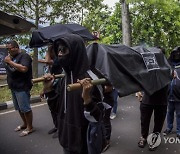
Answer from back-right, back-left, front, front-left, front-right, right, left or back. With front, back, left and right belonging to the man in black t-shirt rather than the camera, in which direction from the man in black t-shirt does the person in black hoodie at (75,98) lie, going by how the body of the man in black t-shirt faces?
front-left

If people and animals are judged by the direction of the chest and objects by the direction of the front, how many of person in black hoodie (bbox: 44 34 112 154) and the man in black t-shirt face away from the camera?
0

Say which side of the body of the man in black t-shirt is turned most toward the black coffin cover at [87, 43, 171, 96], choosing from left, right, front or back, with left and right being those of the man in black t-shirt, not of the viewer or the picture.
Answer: left

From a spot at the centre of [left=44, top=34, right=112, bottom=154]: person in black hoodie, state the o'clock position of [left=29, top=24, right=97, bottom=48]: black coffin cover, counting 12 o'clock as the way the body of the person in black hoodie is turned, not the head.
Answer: The black coffin cover is roughly at 4 o'clock from the person in black hoodie.

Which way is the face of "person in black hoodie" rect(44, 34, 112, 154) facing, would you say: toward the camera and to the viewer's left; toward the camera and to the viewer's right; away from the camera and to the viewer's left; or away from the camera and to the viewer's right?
toward the camera and to the viewer's left

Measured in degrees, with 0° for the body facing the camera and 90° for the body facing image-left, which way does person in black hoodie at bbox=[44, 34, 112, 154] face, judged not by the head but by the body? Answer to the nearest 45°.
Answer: approximately 45°

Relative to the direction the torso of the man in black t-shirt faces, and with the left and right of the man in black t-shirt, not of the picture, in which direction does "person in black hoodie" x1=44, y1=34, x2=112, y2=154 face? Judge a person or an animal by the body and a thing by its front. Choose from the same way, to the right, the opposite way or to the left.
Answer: the same way

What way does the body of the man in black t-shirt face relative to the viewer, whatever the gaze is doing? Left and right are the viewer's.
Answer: facing the viewer and to the left of the viewer
